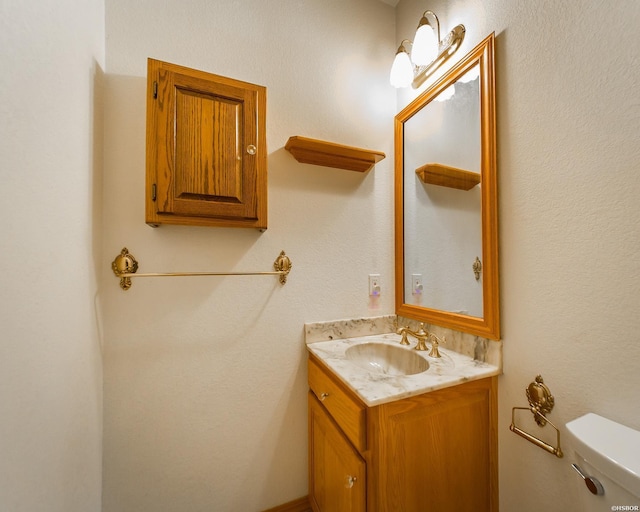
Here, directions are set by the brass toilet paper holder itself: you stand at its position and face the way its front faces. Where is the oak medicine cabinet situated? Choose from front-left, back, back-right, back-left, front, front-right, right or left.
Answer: front

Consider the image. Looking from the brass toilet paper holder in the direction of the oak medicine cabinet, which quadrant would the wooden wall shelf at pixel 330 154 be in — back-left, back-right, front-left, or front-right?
front-right

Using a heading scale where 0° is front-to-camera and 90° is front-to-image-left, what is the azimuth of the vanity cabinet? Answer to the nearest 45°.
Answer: approximately 45°

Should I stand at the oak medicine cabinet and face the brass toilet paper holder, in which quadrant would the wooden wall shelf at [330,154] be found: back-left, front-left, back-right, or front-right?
front-left

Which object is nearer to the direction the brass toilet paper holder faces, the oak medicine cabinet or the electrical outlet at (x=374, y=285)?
the oak medicine cabinet

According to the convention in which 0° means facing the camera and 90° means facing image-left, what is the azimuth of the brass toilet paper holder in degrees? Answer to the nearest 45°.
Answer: approximately 45°

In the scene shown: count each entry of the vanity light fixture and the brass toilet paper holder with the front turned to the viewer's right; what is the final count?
0

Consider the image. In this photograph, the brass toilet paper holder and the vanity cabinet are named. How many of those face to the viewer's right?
0
